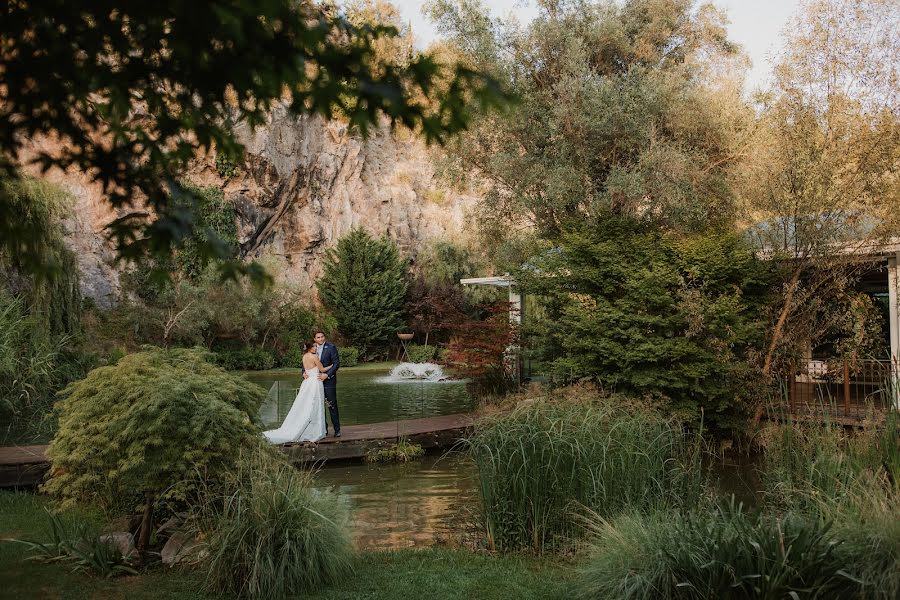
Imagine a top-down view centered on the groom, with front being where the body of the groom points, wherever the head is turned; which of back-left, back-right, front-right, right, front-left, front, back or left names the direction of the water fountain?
back-right

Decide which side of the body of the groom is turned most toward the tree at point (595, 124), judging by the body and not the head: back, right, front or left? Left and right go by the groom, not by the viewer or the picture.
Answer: back

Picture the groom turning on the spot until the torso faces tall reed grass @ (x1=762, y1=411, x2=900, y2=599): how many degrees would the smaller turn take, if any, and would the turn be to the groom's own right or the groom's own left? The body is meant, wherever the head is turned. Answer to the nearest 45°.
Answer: approximately 90° to the groom's own left

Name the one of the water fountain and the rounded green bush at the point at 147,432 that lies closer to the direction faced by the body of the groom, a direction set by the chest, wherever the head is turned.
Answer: the rounded green bush

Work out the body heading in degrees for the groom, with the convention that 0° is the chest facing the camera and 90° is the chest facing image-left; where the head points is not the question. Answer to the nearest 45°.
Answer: approximately 45°

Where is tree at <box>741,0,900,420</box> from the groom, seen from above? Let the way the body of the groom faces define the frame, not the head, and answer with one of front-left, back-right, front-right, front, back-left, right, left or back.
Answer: back-left
